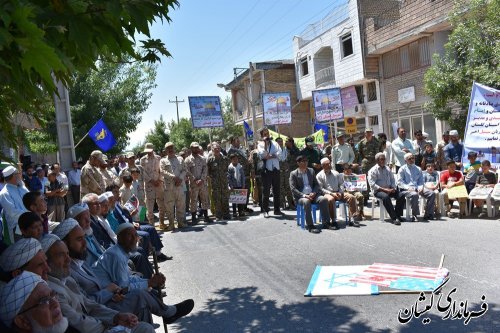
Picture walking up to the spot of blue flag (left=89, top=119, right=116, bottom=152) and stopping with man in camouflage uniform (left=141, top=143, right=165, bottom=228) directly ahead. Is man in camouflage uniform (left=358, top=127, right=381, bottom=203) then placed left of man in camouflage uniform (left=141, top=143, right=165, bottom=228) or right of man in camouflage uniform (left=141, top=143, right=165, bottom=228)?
left

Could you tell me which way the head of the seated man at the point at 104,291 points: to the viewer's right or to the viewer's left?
to the viewer's right

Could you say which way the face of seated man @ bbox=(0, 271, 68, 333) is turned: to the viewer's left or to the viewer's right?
to the viewer's right

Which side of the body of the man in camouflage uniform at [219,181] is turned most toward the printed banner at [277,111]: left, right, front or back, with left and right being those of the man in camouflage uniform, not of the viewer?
back

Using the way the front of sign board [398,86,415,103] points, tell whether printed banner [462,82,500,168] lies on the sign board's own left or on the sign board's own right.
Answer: on the sign board's own left

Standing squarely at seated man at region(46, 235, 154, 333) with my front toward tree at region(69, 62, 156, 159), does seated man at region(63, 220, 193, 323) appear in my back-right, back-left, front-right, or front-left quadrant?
front-right

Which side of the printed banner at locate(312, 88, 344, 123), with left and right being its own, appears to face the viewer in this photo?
front

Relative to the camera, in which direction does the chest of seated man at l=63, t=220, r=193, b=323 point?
to the viewer's right

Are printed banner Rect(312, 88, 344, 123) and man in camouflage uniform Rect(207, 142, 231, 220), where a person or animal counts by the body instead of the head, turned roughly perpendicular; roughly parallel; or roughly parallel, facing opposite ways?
roughly parallel

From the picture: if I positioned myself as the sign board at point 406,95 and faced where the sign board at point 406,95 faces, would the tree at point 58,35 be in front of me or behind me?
in front

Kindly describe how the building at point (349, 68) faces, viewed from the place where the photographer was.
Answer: facing the viewer and to the left of the viewer

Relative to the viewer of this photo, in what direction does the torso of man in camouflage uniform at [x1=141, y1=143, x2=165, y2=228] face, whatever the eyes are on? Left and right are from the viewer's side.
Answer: facing the viewer

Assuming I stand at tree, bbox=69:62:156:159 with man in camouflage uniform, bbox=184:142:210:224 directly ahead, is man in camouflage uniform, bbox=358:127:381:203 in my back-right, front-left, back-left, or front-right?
front-left

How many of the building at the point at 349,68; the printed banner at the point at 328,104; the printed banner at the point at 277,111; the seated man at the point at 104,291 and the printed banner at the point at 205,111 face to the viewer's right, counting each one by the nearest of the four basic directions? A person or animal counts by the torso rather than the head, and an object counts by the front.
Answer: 1

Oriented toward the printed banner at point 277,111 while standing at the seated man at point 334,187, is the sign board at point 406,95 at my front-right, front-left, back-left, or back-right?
front-right

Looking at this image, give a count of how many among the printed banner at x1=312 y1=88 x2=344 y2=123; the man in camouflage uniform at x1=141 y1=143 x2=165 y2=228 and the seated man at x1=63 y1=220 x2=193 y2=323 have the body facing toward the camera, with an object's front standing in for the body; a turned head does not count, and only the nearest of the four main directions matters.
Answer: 2

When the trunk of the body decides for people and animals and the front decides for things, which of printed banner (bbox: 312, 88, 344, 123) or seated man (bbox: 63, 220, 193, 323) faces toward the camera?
the printed banner

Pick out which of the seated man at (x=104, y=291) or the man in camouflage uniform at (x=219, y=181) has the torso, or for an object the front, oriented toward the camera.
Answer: the man in camouflage uniform

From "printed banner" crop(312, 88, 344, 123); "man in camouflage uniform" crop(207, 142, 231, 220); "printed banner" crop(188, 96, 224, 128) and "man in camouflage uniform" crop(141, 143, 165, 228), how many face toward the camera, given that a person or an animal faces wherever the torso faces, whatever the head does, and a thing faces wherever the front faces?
4

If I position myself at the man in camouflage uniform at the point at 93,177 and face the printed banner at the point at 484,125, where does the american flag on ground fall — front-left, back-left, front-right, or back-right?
front-right

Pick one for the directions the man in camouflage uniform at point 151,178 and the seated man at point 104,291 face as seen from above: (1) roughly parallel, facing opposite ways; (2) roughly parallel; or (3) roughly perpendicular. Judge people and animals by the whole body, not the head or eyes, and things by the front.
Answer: roughly perpendicular

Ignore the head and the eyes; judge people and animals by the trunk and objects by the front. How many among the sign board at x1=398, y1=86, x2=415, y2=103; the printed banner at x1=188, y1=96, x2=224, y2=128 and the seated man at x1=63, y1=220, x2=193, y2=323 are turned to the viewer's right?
1

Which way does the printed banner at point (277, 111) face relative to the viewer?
toward the camera
